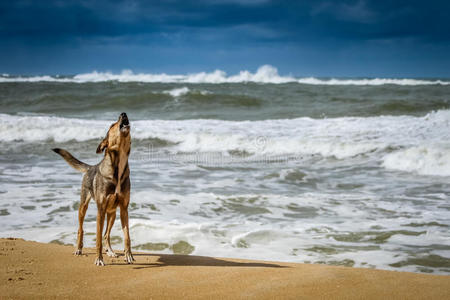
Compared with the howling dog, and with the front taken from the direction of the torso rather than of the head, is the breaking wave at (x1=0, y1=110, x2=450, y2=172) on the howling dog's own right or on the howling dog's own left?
on the howling dog's own left

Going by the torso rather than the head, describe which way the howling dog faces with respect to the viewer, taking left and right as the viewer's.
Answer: facing the viewer and to the right of the viewer
